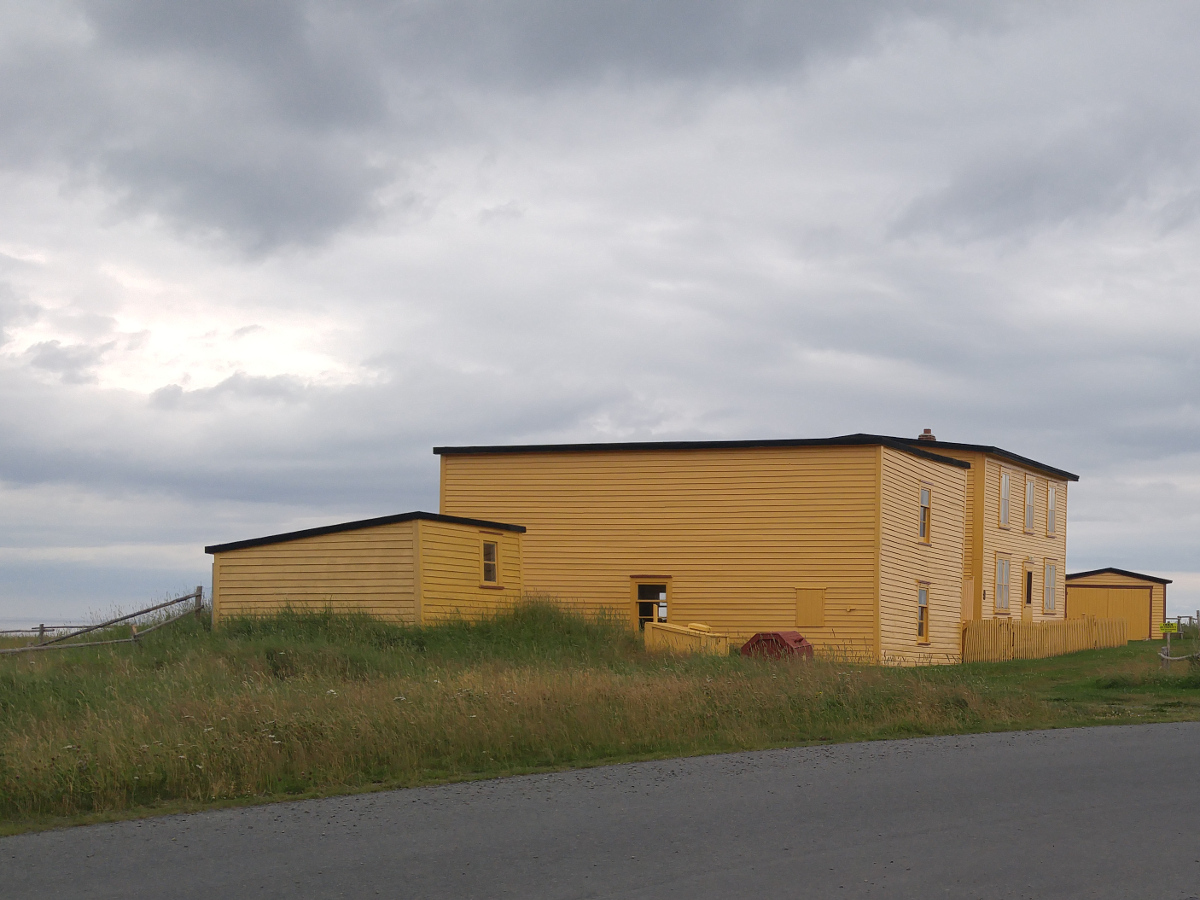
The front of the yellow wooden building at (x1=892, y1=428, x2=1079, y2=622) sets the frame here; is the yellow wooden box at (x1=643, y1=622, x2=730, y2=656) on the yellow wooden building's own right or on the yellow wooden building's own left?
on the yellow wooden building's own right

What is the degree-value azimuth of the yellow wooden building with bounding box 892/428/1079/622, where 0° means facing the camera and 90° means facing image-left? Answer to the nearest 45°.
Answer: approximately 315°
